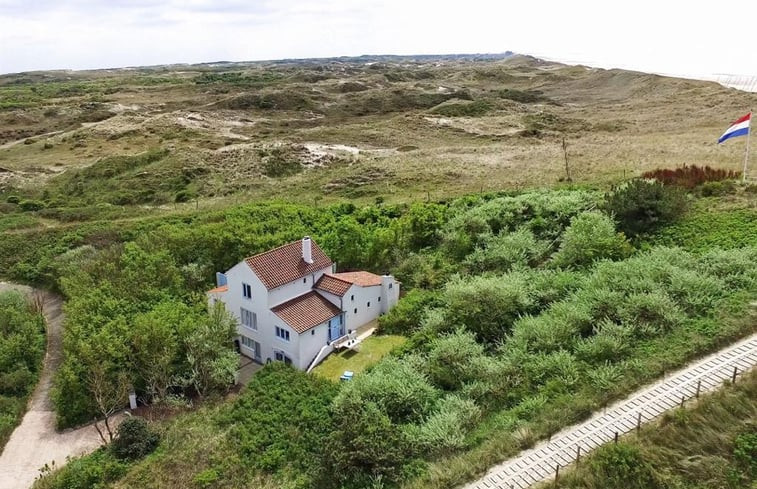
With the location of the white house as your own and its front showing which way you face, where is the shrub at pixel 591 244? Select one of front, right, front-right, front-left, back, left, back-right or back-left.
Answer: front-left

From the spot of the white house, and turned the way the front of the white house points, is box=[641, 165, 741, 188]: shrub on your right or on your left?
on your left

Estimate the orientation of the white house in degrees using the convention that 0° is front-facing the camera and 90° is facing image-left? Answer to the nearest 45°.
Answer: approximately 315°

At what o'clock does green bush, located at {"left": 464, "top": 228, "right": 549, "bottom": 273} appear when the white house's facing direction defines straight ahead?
The green bush is roughly at 10 o'clock from the white house.

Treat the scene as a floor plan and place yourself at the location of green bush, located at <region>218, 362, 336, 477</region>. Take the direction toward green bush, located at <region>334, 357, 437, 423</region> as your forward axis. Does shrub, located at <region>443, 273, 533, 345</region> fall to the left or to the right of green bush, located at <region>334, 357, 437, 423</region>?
left

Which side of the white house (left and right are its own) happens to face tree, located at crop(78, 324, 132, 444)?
right

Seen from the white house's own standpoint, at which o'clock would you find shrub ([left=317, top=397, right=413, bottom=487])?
The shrub is roughly at 1 o'clock from the white house.

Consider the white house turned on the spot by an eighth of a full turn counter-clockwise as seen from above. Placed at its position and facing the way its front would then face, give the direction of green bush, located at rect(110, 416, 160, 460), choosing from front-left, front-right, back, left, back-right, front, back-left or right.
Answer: back-right
